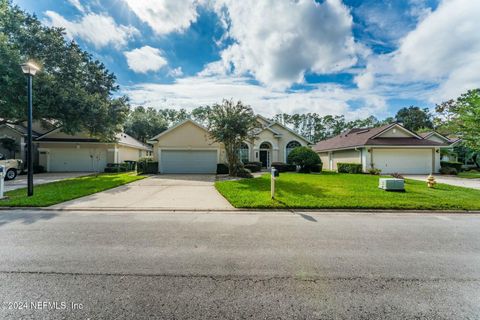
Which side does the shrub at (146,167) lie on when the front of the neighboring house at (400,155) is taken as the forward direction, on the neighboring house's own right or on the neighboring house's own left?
on the neighboring house's own right

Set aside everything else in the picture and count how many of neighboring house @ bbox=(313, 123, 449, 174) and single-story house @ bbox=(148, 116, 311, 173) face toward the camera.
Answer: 2

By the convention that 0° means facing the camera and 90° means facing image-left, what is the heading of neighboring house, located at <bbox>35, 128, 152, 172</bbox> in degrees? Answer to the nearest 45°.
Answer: approximately 0°

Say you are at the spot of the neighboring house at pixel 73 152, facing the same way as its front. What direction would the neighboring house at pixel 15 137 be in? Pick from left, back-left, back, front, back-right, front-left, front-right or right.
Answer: back-right

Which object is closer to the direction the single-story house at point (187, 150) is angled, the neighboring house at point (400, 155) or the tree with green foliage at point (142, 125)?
the neighboring house

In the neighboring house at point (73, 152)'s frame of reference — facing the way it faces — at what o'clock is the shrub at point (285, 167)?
The shrub is roughly at 10 o'clock from the neighboring house.

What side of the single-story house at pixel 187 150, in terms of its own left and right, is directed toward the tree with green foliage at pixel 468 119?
left

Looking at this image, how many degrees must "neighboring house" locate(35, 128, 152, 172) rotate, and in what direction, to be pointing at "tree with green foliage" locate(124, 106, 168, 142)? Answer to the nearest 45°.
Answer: approximately 135° to its left

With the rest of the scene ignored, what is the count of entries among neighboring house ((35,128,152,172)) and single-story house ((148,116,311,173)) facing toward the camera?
2

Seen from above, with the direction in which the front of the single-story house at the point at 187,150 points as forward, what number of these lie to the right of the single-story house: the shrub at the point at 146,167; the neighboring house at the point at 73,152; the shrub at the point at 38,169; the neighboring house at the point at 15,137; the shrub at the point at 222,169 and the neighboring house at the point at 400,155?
4

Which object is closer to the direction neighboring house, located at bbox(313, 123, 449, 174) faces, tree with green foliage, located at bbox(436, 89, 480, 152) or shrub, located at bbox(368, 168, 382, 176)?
the shrub

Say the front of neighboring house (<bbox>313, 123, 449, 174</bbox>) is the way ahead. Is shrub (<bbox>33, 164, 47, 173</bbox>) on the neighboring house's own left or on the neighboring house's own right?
on the neighboring house's own right
